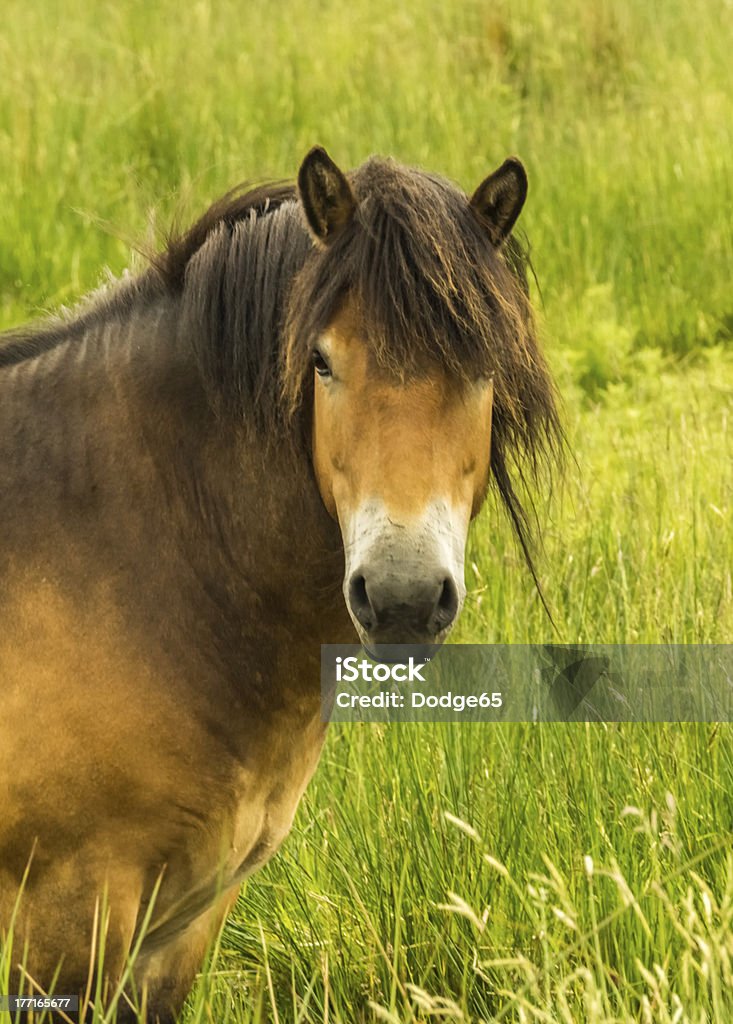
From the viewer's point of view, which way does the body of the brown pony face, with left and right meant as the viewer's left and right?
facing the viewer and to the right of the viewer
